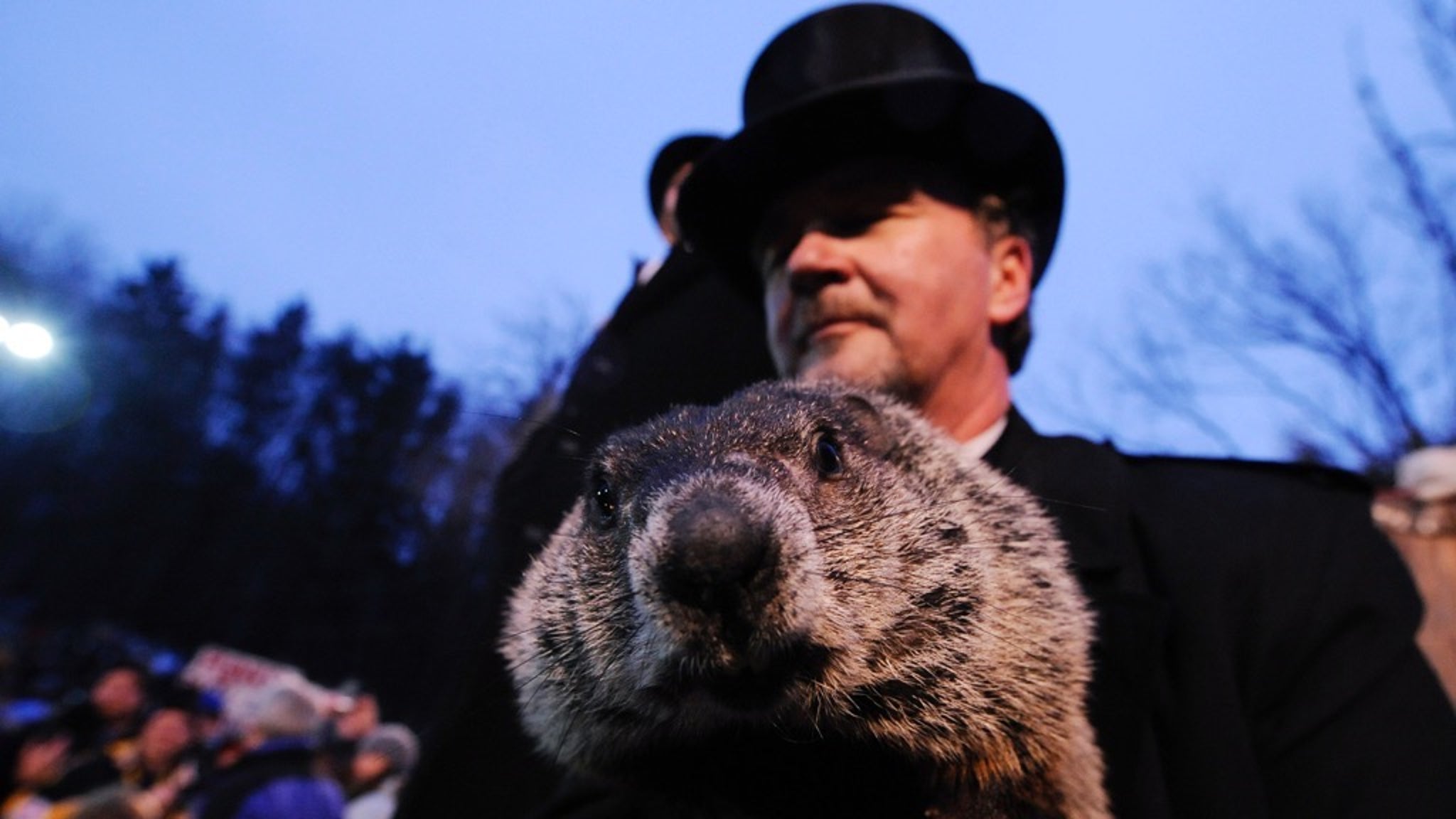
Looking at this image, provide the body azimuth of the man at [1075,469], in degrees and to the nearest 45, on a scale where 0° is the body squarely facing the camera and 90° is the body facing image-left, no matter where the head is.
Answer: approximately 45°

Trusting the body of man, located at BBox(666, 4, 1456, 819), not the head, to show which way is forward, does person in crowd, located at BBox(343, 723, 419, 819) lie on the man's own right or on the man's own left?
on the man's own right

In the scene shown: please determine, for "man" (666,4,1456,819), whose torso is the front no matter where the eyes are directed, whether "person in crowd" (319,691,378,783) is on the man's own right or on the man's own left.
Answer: on the man's own right
